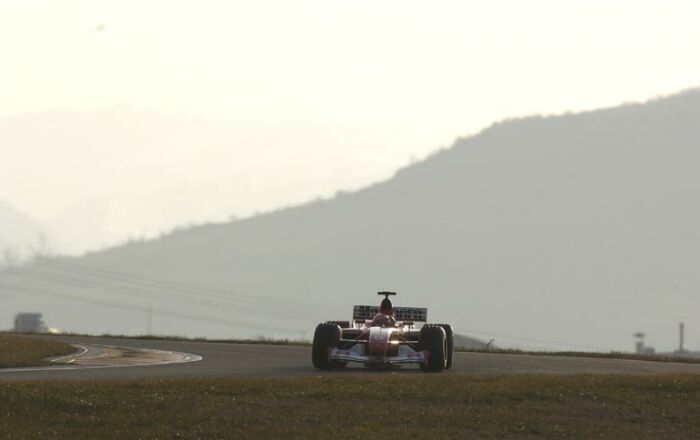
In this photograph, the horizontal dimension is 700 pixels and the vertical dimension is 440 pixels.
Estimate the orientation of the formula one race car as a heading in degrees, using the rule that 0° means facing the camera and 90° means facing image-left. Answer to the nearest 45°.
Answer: approximately 0°
